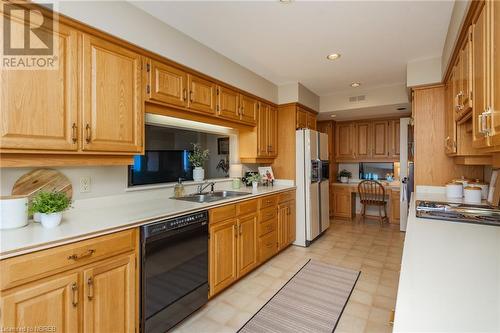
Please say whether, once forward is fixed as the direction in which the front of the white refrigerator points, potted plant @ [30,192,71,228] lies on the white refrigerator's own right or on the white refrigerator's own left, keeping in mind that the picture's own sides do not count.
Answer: on the white refrigerator's own right

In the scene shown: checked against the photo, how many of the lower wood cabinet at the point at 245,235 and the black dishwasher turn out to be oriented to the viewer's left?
0

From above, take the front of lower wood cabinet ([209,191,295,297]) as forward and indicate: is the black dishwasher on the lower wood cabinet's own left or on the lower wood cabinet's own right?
on the lower wood cabinet's own right

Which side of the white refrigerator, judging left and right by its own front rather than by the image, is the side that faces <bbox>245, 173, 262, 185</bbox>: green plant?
right

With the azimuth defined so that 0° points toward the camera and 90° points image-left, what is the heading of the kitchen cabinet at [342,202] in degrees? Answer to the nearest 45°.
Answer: approximately 0°

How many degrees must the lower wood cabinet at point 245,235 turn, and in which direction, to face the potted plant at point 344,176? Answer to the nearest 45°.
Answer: approximately 90° to its left

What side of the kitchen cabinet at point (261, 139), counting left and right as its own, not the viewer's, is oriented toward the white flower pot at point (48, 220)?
right

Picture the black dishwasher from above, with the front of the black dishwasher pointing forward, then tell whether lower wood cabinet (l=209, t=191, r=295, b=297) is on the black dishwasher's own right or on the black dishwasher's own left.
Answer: on the black dishwasher's own left

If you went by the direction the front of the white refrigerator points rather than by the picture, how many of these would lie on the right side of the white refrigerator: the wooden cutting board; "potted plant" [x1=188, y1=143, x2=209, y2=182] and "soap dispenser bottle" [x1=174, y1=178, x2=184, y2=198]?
3

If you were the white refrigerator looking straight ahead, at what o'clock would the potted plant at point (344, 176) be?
The potted plant is roughly at 8 o'clock from the white refrigerator.

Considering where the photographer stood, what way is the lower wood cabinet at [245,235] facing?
facing the viewer and to the right of the viewer

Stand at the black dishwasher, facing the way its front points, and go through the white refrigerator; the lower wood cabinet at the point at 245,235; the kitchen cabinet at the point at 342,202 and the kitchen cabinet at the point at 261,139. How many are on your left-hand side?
4
